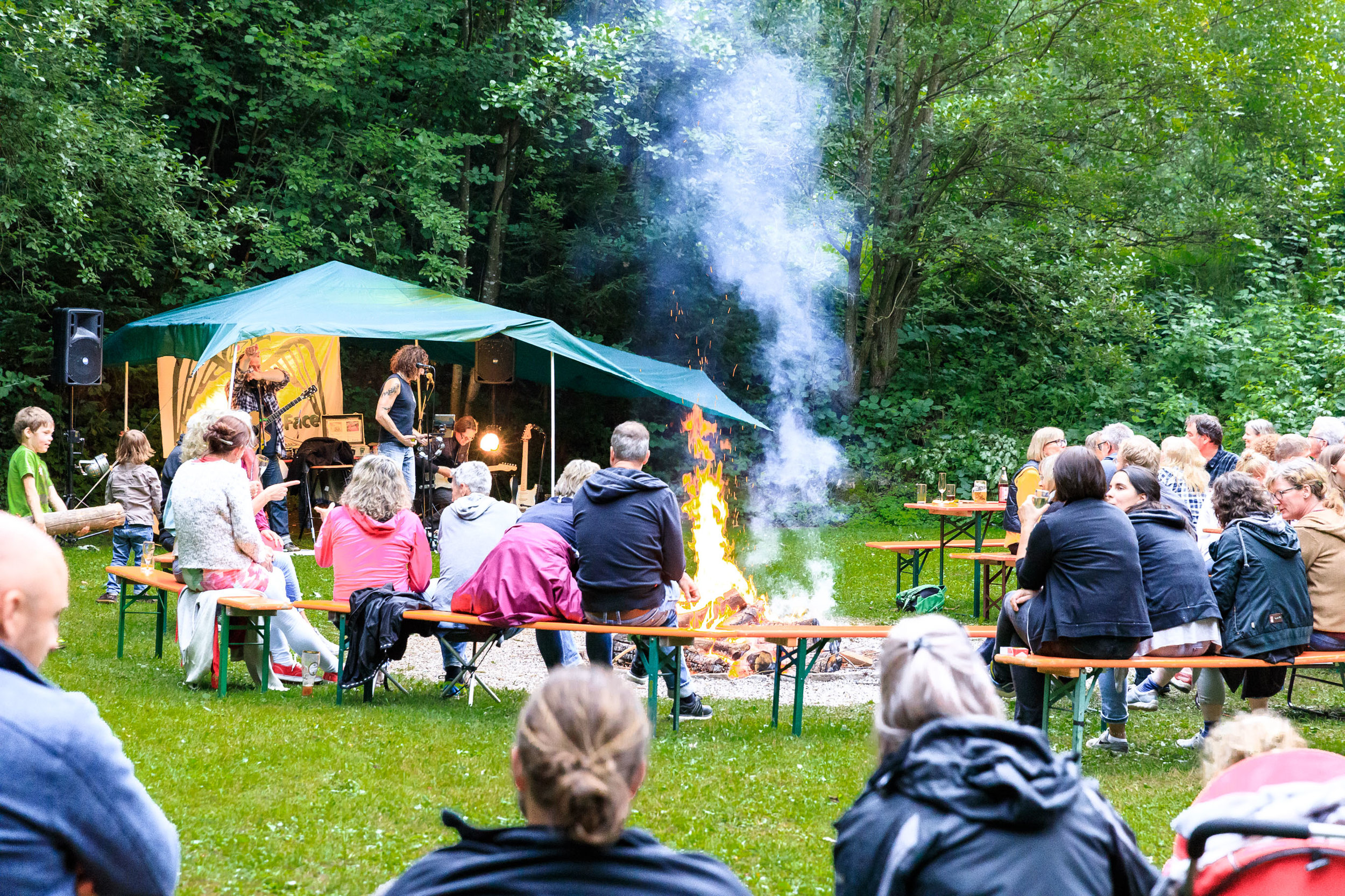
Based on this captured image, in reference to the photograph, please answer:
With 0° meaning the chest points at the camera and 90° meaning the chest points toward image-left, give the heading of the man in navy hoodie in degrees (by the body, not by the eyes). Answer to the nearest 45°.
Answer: approximately 180°

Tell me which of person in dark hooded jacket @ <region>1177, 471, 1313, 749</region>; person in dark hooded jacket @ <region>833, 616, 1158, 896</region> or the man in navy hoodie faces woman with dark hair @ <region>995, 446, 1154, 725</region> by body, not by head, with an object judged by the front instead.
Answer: person in dark hooded jacket @ <region>833, 616, 1158, 896</region>

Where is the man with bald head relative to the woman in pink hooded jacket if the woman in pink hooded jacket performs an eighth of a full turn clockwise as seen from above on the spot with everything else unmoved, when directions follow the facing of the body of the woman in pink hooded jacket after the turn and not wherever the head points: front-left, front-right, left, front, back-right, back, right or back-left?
back-right

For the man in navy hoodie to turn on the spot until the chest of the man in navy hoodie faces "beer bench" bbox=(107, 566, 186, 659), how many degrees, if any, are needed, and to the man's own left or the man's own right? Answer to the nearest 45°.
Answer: approximately 45° to the man's own left

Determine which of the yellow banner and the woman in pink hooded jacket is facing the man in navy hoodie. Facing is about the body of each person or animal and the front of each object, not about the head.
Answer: the yellow banner

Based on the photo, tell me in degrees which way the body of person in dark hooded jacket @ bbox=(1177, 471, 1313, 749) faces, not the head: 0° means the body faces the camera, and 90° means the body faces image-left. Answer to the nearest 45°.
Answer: approximately 135°

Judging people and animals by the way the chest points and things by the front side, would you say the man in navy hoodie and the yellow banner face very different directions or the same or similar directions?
very different directions

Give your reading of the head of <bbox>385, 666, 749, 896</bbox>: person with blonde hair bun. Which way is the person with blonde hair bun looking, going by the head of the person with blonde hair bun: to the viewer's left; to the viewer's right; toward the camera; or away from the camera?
away from the camera

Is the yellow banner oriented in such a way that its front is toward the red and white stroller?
yes

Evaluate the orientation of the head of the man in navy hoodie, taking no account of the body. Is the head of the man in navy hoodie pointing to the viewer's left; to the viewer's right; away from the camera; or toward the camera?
away from the camera

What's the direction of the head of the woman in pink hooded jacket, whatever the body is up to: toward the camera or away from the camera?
away from the camera

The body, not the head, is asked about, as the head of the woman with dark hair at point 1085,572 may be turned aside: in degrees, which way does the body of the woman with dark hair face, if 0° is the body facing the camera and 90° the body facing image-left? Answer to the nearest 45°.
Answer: approximately 135°

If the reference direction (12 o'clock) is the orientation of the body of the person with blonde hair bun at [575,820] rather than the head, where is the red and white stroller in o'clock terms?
The red and white stroller is roughly at 3 o'clock from the person with blonde hair bun.

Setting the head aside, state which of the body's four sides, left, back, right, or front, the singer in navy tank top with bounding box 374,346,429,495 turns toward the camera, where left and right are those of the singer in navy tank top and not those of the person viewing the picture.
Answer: right

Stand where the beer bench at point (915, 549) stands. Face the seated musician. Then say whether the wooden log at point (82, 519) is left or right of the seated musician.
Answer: left

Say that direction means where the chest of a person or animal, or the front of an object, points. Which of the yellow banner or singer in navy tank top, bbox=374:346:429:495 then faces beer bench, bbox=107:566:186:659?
the yellow banner
